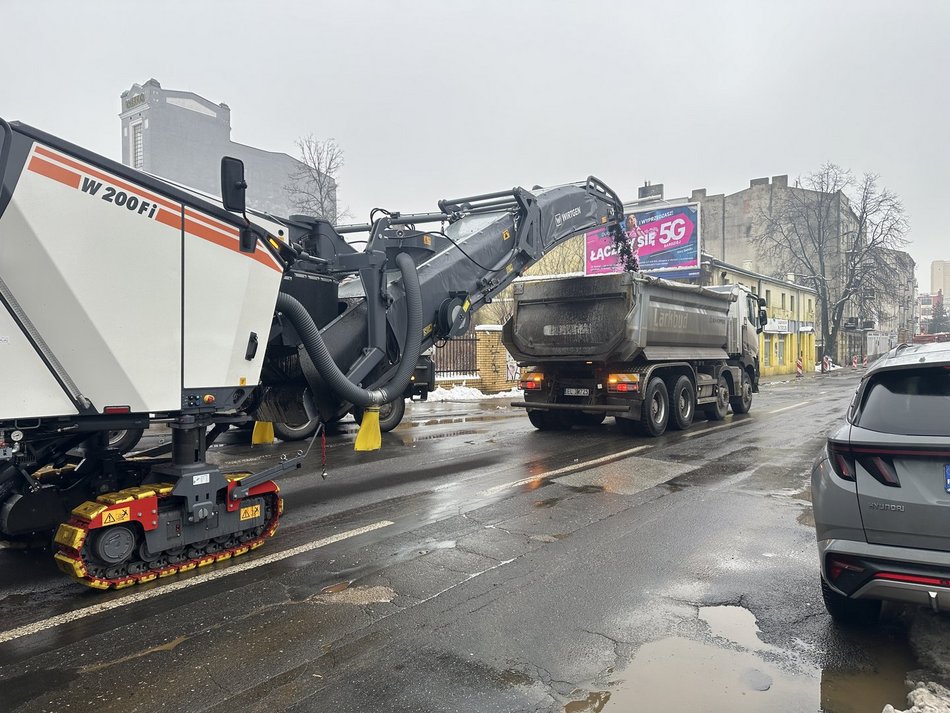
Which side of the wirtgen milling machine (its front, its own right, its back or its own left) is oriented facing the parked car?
right

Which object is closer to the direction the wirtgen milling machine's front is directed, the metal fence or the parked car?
the metal fence

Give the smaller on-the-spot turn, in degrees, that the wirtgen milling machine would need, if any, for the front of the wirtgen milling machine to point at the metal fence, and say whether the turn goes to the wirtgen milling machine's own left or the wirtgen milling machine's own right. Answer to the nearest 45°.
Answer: approximately 45° to the wirtgen milling machine's own left

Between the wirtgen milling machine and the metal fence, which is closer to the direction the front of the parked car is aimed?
the metal fence

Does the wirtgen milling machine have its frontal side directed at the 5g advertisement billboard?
yes

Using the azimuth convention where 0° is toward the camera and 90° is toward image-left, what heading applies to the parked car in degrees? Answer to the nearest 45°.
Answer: approximately 180°

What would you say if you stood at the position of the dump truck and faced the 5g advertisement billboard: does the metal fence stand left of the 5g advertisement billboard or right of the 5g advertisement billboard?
left

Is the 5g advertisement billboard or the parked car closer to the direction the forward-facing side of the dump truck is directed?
the 5g advertisement billboard

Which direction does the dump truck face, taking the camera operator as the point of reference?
facing away from the viewer and to the right of the viewer

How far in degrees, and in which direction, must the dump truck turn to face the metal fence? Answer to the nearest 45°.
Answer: approximately 90° to its left

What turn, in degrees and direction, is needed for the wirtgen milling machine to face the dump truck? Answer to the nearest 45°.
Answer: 0° — it already faces it

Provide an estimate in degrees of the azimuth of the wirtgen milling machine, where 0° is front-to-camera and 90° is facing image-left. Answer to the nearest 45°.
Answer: approximately 225°
